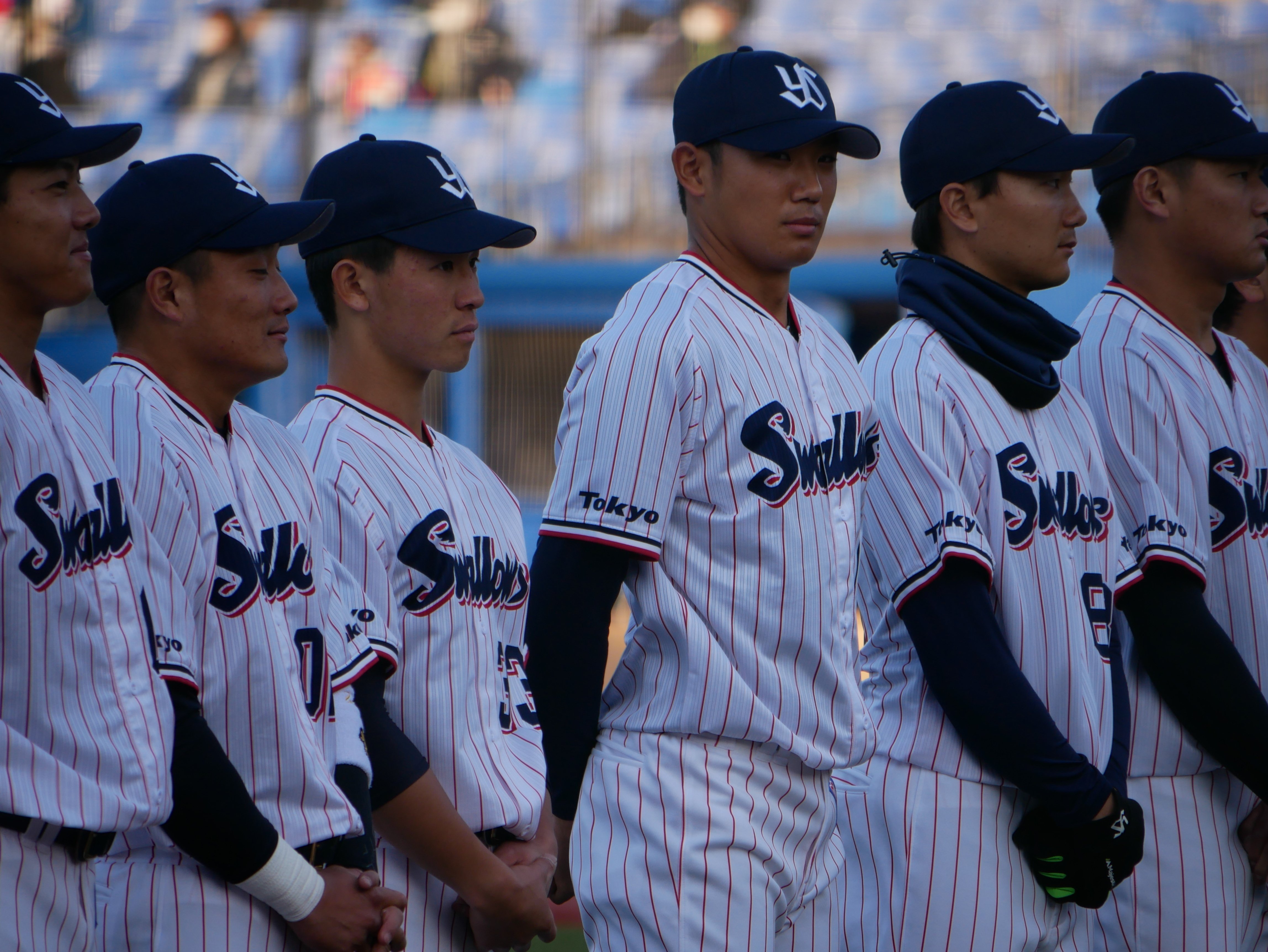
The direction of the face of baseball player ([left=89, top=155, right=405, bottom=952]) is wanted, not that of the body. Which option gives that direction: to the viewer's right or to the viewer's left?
to the viewer's right

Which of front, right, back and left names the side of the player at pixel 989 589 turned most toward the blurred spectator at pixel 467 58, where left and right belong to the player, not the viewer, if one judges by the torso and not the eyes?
back

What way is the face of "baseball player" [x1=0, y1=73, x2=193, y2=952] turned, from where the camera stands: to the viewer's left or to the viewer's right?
to the viewer's right

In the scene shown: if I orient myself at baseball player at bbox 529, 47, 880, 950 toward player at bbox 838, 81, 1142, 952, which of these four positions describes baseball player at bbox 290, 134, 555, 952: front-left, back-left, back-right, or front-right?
back-left

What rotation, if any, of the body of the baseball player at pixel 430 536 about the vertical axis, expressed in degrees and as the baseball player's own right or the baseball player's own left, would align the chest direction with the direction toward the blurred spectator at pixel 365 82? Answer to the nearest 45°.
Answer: approximately 135° to the baseball player's own left

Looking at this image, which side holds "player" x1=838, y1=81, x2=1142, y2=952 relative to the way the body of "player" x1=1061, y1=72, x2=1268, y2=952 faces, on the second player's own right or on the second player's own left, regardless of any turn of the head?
on the second player's own right

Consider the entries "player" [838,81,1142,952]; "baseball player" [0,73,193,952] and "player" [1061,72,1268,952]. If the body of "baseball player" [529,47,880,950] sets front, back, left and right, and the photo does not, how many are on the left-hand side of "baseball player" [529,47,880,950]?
2

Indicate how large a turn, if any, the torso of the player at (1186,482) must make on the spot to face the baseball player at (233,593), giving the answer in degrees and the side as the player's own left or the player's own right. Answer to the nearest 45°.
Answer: approximately 90° to the player's own right

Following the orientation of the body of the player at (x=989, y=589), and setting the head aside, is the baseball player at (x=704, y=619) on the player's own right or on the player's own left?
on the player's own right

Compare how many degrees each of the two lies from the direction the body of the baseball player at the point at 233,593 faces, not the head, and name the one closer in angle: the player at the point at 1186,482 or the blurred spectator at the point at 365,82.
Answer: the player

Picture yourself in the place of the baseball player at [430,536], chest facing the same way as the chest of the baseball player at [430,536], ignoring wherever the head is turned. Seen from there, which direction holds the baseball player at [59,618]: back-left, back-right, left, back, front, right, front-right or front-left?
right

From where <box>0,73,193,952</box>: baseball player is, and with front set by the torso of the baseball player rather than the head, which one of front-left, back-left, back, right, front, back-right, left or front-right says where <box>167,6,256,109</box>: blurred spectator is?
back-left

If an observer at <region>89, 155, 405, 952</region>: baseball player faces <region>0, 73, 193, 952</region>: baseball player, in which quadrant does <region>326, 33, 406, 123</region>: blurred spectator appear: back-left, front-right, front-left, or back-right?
back-right
